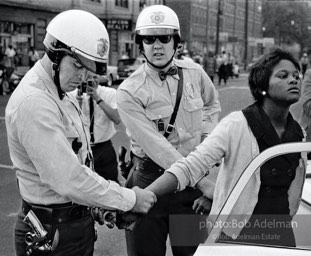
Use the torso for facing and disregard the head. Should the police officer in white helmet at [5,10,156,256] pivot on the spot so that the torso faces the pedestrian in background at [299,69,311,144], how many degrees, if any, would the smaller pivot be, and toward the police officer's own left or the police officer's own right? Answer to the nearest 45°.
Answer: approximately 45° to the police officer's own left

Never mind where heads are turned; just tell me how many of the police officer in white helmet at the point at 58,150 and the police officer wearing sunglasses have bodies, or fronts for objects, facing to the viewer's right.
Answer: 1

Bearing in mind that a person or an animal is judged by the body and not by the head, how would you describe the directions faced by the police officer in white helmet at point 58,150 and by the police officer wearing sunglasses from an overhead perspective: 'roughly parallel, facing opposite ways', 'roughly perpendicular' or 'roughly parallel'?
roughly perpendicular

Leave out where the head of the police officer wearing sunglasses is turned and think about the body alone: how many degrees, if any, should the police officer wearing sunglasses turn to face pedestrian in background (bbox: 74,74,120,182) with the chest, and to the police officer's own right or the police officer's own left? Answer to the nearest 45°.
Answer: approximately 180°

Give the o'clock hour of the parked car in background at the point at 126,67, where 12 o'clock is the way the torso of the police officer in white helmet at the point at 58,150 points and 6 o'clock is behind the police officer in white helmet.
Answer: The parked car in background is roughly at 9 o'clock from the police officer in white helmet.

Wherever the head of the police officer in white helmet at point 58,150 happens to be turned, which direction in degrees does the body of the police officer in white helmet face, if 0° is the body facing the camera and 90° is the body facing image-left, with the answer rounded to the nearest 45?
approximately 270°

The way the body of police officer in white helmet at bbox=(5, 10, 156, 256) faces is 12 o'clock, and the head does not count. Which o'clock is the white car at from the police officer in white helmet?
The white car is roughly at 1 o'clock from the police officer in white helmet.

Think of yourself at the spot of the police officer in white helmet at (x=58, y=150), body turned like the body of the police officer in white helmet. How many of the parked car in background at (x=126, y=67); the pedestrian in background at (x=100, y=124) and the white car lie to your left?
2

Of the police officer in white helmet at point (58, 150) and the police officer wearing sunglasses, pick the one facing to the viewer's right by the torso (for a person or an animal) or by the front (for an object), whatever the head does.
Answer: the police officer in white helmet

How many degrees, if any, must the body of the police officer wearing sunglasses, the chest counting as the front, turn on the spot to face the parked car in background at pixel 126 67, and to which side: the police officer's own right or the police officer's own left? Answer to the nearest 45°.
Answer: approximately 180°

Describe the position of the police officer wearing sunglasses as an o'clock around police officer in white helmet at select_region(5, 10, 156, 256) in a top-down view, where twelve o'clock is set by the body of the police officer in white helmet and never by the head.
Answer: The police officer wearing sunglasses is roughly at 10 o'clock from the police officer in white helmet.
